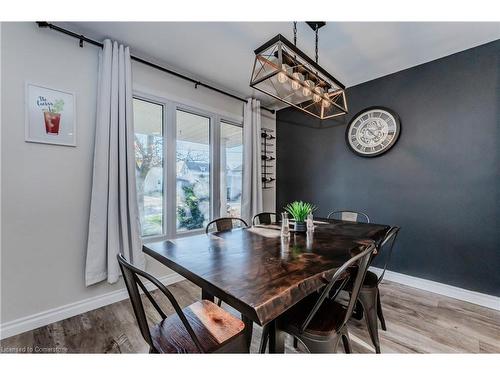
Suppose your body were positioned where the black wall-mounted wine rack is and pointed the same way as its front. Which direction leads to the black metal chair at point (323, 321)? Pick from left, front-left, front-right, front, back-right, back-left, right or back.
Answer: front-right

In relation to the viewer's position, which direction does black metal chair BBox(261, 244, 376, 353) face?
facing away from the viewer and to the left of the viewer

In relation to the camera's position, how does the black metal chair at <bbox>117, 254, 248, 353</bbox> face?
facing away from the viewer and to the right of the viewer

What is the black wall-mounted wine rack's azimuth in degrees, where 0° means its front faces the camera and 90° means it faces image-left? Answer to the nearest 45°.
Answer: approximately 315°

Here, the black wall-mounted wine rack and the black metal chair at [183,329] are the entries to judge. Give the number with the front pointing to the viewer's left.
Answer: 0

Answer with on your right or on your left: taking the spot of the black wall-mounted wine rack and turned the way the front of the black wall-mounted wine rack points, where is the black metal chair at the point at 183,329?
on your right

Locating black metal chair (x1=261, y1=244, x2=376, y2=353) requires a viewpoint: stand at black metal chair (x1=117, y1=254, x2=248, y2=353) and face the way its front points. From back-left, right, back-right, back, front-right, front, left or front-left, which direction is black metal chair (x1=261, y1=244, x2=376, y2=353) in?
front-right

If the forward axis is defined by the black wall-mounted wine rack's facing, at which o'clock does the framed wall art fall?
The framed wall art is roughly at 3 o'clock from the black wall-mounted wine rack.

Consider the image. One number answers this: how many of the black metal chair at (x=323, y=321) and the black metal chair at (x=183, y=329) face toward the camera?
0

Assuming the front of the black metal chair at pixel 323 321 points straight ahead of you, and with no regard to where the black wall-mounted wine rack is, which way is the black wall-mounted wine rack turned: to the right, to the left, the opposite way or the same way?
the opposite way

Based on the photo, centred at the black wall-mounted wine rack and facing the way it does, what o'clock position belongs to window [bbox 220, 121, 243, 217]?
The window is roughly at 3 o'clock from the black wall-mounted wine rack.

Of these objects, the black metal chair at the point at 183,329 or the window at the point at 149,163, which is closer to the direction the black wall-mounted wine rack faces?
the black metal chair

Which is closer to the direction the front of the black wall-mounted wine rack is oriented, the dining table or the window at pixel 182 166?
the dining table

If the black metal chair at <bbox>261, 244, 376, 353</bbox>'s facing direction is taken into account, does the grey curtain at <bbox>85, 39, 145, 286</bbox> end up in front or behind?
in front

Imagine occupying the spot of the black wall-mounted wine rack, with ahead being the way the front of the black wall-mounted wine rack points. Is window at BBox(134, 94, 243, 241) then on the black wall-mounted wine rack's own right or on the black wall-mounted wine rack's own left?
on the black wall-mounted wine rack's own right

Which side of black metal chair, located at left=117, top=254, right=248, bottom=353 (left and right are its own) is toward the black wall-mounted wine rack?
front
